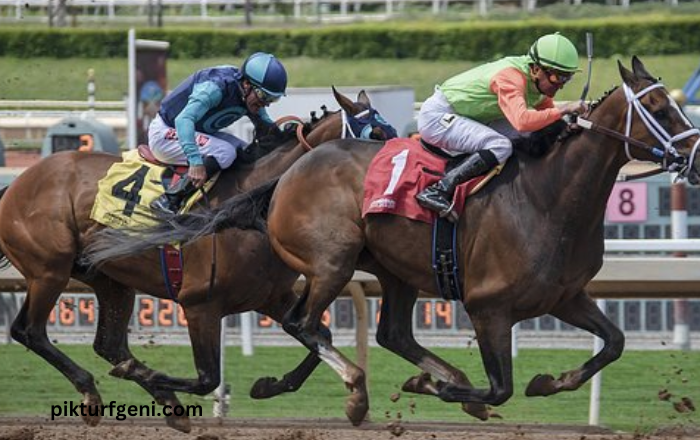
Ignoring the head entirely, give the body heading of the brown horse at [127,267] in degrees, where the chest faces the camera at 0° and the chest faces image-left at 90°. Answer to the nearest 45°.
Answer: approximately 270°

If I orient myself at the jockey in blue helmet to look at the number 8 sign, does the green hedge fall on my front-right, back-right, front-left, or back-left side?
front-left

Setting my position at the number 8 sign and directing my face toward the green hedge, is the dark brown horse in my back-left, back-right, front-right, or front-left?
back-left

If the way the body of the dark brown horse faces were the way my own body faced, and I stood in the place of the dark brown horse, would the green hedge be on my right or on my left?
on my left

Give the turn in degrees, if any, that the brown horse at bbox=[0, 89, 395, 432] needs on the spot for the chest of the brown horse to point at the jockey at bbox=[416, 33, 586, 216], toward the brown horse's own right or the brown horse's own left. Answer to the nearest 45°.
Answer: approximately 45° to the brown horse's own right

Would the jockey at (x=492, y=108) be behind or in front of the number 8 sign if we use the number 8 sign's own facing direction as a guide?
in front

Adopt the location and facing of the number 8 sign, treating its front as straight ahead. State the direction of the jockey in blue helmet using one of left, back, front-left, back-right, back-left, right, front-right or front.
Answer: front-right

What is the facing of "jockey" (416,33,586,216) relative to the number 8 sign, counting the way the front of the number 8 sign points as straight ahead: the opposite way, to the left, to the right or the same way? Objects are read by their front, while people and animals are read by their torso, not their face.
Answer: to the left

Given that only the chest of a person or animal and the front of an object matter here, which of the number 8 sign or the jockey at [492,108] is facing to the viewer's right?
the jockey

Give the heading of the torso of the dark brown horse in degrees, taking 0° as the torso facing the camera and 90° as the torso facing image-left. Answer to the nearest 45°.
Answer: approximately 270°

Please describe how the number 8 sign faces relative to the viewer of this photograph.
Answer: facing the viewer

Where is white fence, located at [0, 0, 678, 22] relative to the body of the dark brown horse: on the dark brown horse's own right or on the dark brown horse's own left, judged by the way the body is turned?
on the dark brown horse's own left

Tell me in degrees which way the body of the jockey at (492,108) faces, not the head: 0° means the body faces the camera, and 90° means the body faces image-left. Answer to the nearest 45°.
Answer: approximately 270°

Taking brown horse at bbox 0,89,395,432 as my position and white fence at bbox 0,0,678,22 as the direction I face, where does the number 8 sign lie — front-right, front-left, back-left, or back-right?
front-right

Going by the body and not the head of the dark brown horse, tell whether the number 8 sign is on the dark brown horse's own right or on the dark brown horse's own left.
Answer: on the dark brown horse's own left
